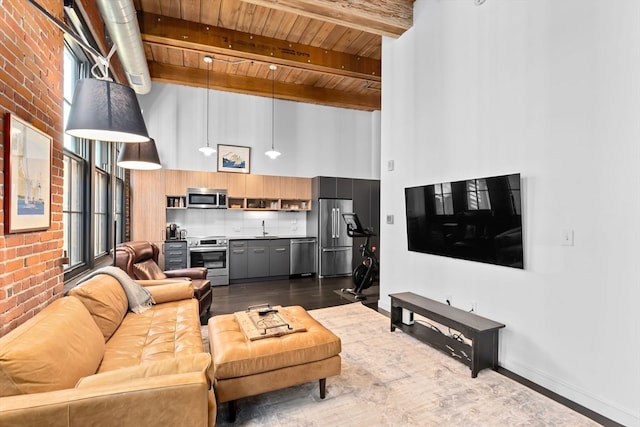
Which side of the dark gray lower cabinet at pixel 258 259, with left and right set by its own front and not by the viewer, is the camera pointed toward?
front

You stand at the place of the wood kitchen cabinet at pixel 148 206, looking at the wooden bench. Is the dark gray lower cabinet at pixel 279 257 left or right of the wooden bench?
left

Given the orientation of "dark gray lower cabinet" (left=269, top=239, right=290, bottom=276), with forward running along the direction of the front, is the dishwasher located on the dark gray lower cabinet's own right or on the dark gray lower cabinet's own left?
on the dark gray lower cabinet's own left

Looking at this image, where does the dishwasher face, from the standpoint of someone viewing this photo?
facing the viewer

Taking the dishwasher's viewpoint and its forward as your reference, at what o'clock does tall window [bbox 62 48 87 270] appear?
The tall window is roughly at 1 o'clock from the dishwasher.

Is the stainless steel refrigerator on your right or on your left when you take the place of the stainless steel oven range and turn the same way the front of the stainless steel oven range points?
on your left

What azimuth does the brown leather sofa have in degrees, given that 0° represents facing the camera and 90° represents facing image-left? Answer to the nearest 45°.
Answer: approximately 270°

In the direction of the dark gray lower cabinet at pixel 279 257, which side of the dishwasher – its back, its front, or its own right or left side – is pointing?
right

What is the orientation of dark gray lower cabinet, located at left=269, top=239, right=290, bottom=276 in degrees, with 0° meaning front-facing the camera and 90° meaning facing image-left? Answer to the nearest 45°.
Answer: approximately 0°

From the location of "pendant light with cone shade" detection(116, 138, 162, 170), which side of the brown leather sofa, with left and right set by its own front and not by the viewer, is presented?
left

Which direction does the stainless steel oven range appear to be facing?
toward the camera

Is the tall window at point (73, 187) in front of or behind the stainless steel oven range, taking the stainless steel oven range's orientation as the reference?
in front

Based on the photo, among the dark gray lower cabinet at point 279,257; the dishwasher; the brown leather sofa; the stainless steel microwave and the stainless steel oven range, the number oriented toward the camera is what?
4

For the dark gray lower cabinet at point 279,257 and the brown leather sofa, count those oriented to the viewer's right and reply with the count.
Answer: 1

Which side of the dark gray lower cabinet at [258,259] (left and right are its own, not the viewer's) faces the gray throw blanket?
front
